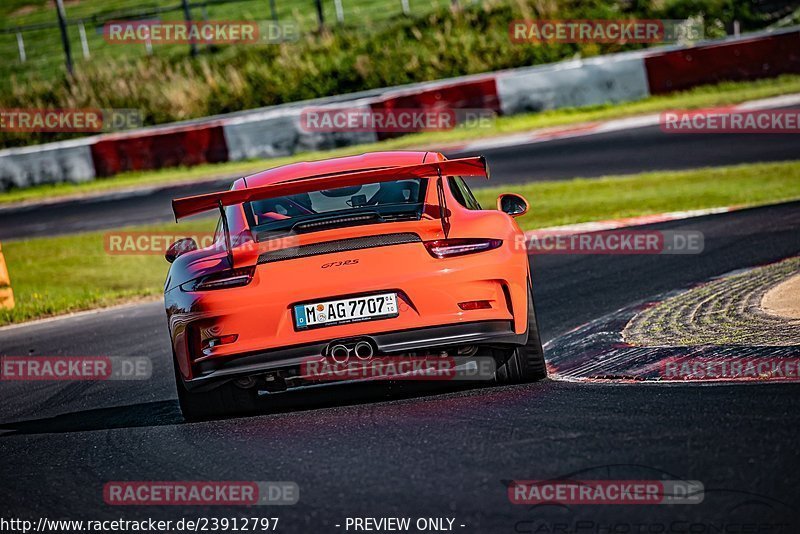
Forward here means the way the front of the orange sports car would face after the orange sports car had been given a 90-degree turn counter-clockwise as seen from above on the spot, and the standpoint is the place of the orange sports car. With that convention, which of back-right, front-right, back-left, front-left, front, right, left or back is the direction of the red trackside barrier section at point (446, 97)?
right

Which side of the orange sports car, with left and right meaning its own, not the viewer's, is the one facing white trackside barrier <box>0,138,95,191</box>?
front

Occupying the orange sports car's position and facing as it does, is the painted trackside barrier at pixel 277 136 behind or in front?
in front

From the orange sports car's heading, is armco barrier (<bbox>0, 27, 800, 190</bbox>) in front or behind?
in front

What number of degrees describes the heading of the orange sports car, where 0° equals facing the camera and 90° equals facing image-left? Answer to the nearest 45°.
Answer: approximately 180°

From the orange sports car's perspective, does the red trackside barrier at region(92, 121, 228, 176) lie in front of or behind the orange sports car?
in front
